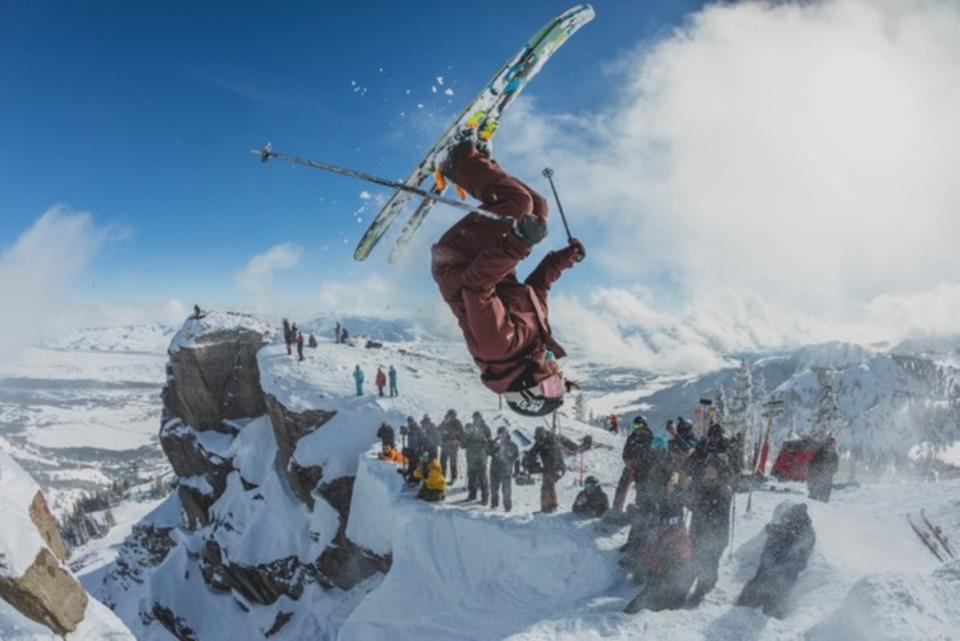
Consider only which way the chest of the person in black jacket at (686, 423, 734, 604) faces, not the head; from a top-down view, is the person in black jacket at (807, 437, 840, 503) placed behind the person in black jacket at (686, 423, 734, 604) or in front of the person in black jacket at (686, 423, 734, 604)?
behind
